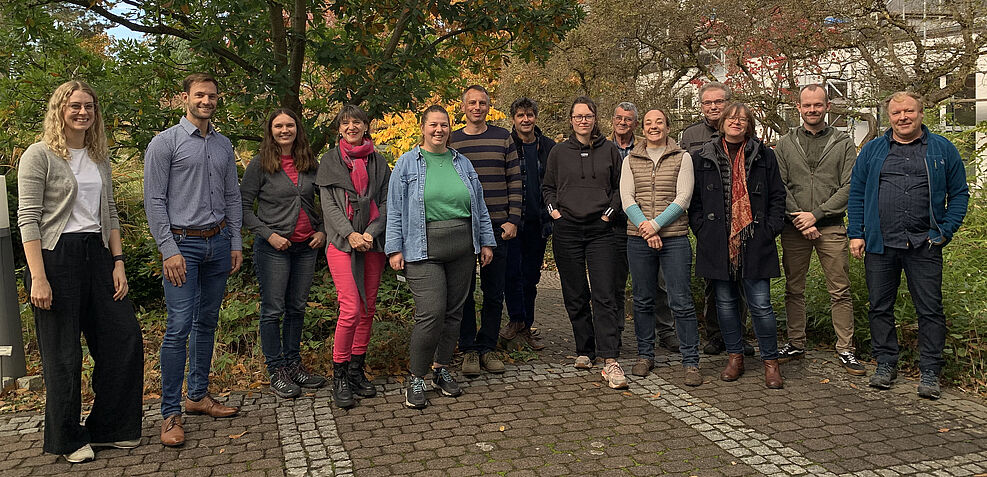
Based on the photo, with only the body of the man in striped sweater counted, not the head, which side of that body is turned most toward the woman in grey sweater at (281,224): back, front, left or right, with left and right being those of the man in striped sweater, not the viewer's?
right

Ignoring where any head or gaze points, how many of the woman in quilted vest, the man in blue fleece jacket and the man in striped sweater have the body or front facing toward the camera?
3

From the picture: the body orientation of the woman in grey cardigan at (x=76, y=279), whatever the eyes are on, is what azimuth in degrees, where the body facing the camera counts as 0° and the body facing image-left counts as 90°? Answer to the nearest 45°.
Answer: approximately 315°

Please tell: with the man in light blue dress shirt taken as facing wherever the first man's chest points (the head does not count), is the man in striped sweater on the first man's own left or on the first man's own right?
on the first man's own left

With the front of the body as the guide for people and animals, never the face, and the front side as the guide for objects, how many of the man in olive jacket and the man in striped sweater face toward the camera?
2

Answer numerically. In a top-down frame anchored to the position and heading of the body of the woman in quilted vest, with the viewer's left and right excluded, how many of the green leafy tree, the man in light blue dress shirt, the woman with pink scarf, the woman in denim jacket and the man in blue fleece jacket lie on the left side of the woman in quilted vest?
1

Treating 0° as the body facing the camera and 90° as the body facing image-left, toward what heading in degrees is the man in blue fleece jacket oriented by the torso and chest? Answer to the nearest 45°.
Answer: approximately 0°

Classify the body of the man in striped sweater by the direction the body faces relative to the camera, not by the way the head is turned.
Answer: toward the camera

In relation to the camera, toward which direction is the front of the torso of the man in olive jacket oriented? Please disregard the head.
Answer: toward the camera

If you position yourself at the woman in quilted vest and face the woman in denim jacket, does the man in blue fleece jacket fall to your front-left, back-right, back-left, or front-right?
back-left

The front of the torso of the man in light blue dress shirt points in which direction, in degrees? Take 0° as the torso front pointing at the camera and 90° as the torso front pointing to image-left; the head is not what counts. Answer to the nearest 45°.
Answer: approximately 315°

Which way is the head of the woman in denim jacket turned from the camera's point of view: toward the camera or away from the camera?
toward the camera

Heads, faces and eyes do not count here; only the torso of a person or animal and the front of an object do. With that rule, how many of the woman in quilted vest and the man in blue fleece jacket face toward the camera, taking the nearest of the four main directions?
2
